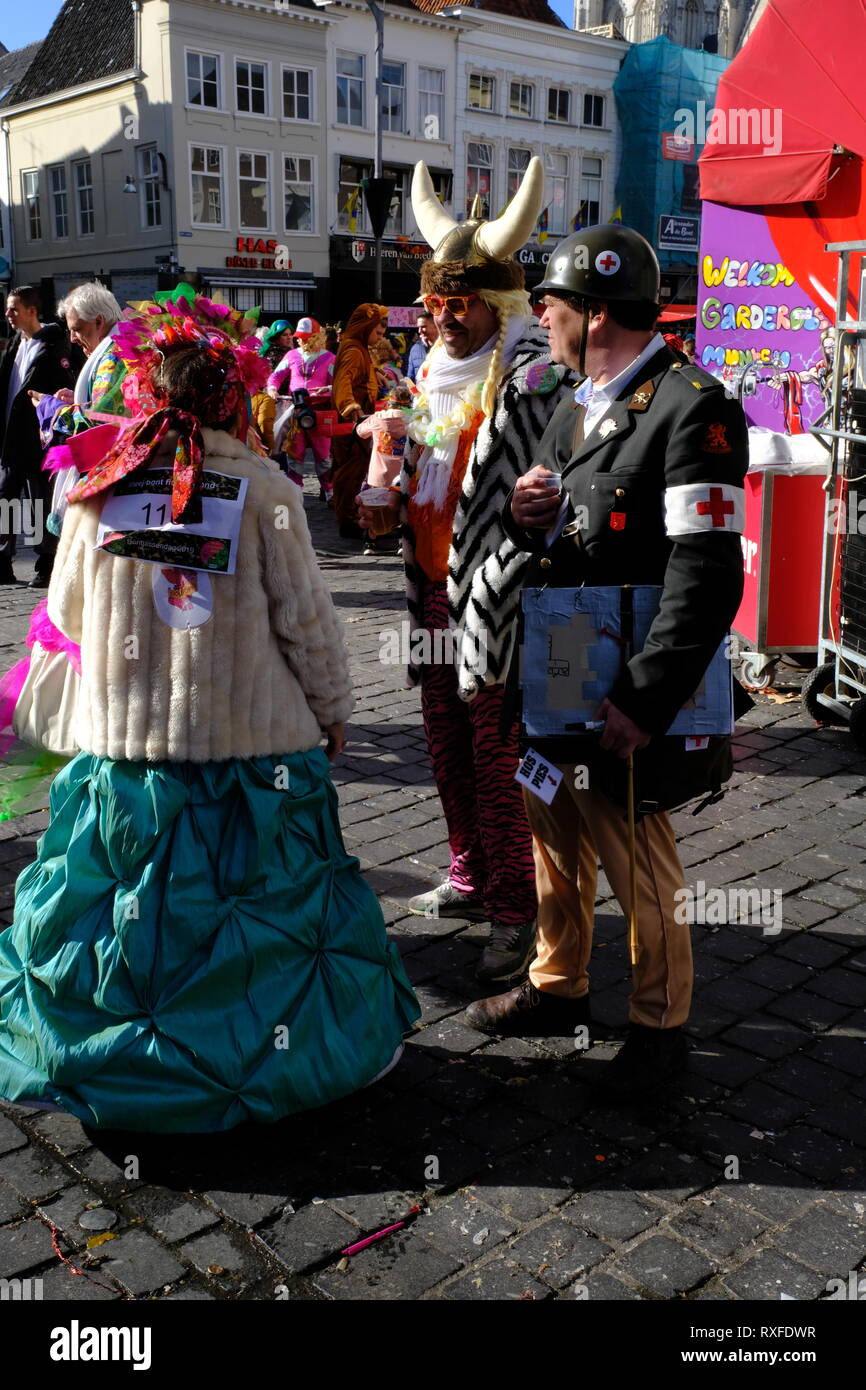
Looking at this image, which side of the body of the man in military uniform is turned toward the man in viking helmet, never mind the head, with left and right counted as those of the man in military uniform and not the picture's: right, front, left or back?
right

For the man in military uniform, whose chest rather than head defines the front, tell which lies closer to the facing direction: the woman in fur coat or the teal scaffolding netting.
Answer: the woman in fur coat

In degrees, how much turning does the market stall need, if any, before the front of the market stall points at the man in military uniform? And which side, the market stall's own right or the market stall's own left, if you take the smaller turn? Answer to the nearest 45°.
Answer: approximately 45° to the market stall's own left

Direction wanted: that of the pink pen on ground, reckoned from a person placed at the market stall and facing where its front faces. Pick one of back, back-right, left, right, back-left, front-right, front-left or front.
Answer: front-left

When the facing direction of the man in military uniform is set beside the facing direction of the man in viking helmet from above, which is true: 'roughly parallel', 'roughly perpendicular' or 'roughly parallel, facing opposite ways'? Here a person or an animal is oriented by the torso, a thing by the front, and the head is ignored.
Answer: roughly parallel

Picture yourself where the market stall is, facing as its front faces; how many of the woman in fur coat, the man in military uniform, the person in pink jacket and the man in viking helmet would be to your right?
1

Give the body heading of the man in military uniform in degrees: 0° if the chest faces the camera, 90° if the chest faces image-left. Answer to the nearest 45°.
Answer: approximately 45°

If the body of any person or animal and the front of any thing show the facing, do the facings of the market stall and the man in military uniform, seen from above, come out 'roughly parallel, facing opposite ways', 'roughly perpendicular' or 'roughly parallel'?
roughly parallel

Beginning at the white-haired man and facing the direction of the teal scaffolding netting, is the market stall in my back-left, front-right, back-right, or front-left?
front-right

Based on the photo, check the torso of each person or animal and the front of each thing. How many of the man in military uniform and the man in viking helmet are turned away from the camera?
0

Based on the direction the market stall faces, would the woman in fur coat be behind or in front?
in front

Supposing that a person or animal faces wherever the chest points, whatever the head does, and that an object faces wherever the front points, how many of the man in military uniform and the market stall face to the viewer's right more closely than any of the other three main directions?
0

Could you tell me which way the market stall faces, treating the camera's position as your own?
facing the viewer and to the left of the viewer

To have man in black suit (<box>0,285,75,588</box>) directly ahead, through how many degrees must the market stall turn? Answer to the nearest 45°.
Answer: approximately 45° to its right

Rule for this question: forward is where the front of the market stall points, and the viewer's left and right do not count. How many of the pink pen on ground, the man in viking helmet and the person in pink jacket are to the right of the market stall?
1
